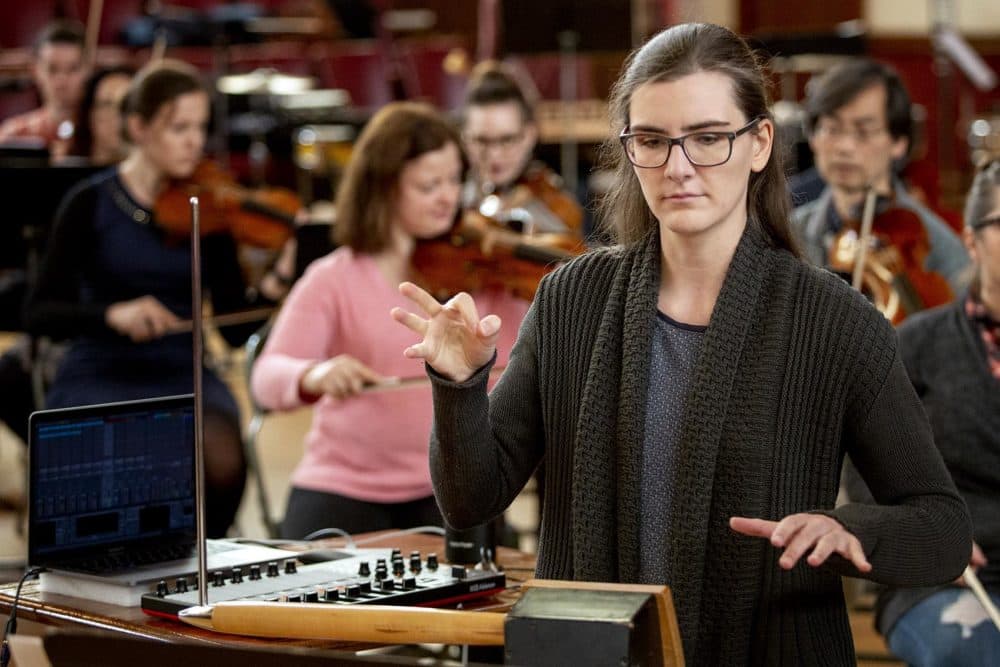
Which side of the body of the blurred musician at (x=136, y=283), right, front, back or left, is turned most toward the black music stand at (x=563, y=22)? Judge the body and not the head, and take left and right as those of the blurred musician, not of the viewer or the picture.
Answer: left

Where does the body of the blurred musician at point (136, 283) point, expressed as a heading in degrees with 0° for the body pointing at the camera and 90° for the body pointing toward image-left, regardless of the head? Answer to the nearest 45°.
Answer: approximately 315°

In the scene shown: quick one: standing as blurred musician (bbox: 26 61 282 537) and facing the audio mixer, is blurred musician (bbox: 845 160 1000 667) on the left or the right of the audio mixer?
left

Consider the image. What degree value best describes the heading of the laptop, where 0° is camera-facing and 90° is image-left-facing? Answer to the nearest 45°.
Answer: approximately 315°

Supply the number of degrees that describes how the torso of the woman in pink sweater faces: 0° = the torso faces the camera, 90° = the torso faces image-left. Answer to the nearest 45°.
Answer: approximately 315°

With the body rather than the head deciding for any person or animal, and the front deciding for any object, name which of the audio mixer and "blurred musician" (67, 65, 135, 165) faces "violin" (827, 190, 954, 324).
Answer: the blurred musician

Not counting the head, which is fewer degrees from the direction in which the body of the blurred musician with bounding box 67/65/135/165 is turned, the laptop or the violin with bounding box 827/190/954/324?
the violin
